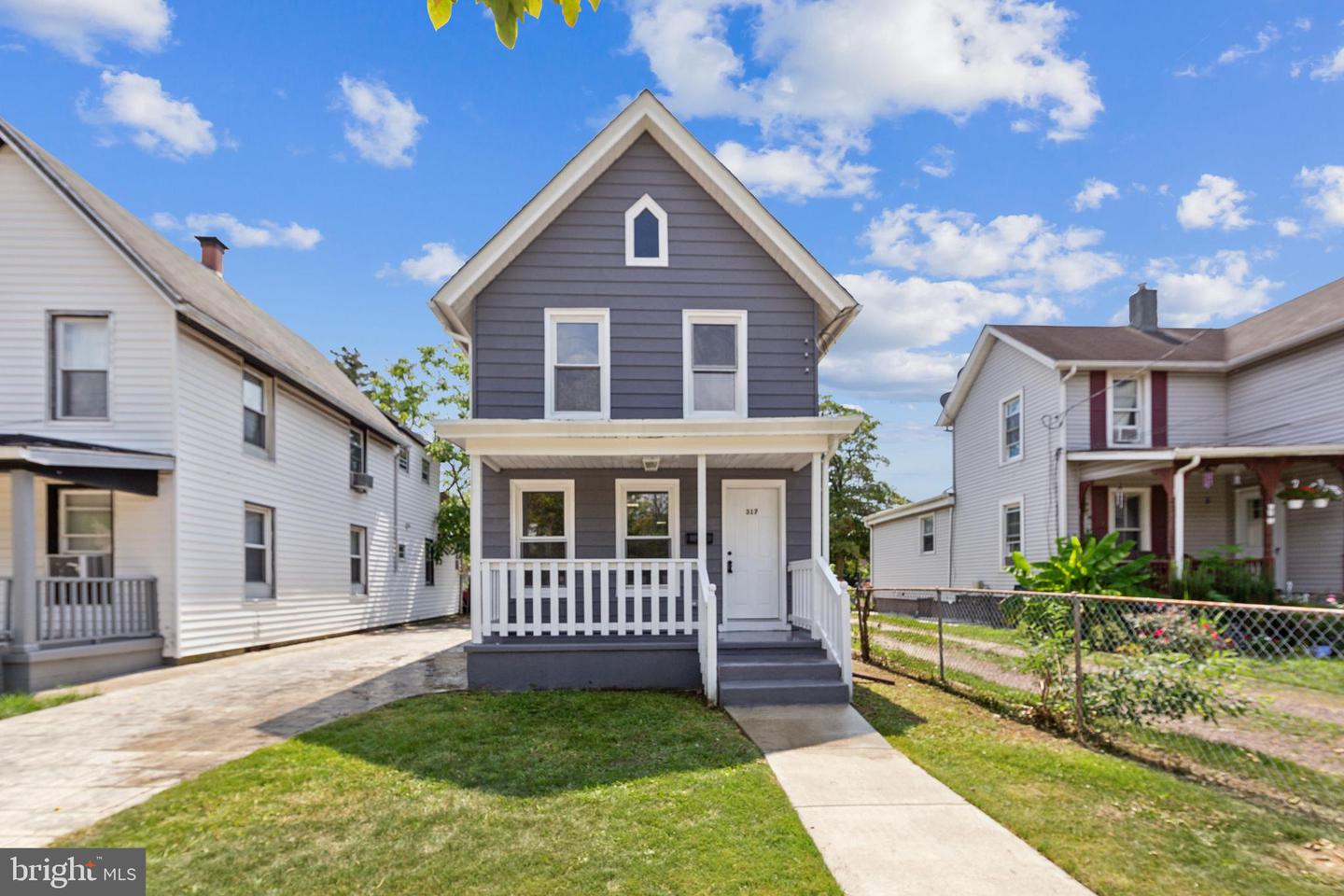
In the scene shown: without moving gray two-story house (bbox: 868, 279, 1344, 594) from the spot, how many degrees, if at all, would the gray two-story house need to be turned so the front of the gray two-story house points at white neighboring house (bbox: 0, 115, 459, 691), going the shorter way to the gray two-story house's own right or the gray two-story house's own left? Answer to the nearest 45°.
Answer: approximately 90° to the gray two-story house's own right

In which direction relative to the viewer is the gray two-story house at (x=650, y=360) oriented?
toward the camera

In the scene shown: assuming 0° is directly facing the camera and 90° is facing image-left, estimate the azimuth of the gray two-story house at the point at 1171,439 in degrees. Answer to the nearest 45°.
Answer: approximately 315°

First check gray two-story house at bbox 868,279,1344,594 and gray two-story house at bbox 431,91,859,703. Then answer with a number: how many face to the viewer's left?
0

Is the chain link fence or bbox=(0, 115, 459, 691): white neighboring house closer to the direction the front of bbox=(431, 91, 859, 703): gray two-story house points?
the chain link fence

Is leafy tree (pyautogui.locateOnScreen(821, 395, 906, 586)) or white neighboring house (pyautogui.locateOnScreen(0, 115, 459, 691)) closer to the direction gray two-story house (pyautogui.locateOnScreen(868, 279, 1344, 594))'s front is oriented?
the white neighboring house
